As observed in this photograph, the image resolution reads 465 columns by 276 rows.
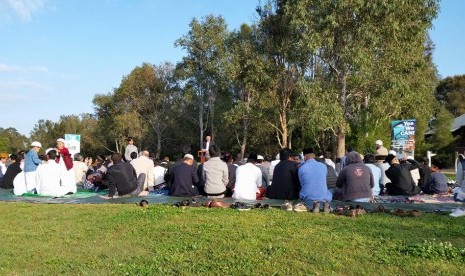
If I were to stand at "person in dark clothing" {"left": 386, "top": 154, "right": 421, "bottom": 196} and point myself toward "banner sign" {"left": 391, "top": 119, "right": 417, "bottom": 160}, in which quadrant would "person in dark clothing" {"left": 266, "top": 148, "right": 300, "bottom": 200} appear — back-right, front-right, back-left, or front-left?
back-left

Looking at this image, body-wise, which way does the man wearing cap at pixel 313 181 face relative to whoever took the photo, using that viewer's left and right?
facing away from the viewer

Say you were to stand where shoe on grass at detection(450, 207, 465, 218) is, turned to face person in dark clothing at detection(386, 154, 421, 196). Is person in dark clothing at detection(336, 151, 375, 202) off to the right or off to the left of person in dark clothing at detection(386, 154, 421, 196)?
left

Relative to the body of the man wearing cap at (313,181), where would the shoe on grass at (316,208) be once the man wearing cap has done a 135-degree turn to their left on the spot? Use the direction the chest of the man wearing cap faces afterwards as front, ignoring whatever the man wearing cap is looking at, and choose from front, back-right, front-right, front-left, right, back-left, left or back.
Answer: front-left

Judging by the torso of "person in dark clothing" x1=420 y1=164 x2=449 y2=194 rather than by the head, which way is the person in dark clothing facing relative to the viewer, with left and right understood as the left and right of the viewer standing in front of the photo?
facing away from the viewer and to the left of the viewer

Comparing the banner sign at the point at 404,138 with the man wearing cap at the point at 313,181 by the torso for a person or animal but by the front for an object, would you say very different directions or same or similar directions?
very different directions

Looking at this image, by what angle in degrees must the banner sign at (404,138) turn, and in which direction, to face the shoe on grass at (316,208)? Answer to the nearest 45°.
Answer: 0° — it already faces it

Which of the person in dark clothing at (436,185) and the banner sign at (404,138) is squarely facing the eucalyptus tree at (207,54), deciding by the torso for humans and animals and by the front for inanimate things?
the person in dark clothing

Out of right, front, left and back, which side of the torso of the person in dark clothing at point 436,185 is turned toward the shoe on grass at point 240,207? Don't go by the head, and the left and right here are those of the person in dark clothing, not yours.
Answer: left

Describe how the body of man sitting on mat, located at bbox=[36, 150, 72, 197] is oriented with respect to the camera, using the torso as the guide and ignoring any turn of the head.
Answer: away from the camera
